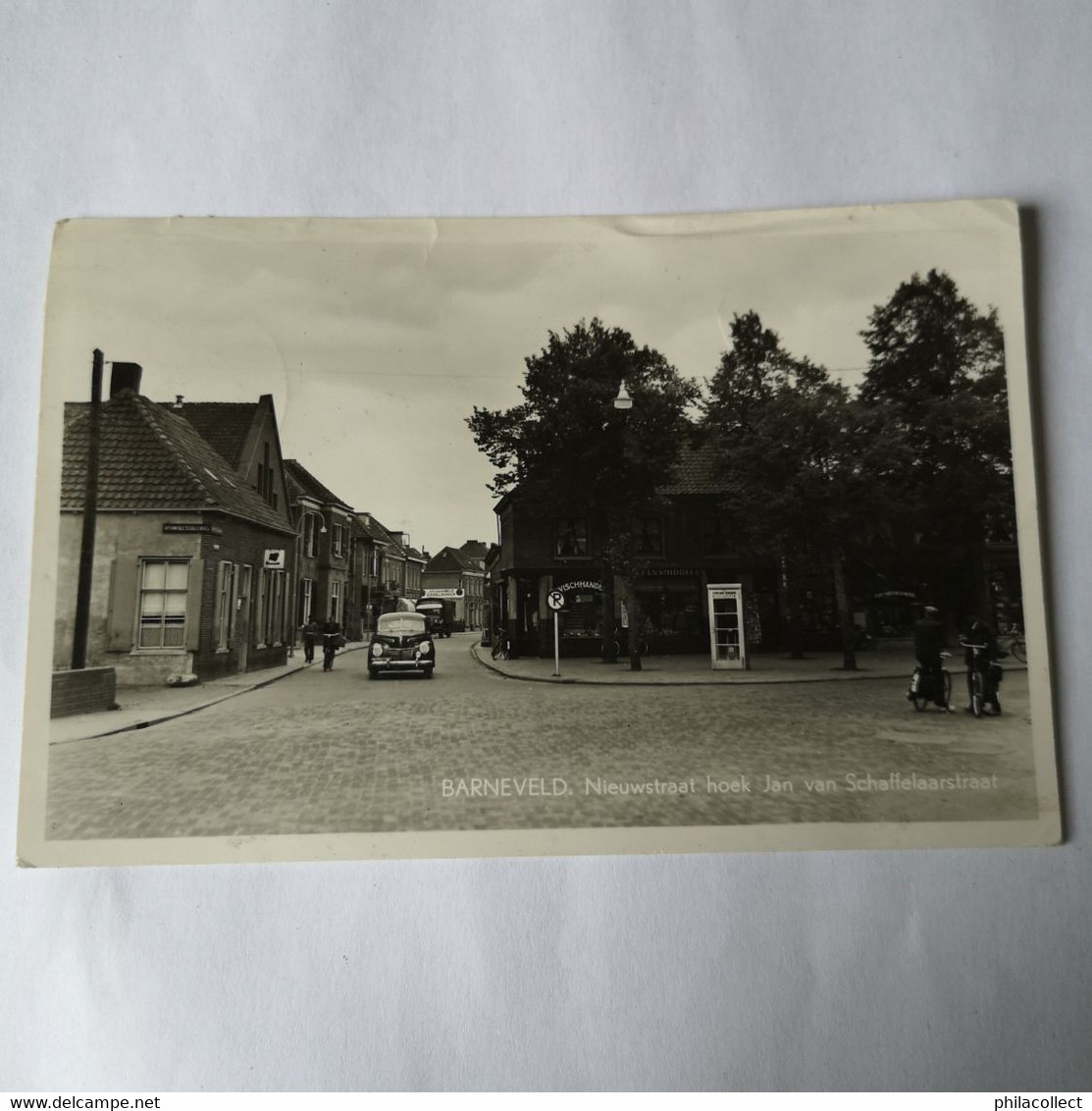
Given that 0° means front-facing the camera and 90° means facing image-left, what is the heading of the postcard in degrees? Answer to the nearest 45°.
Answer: approximately 0°
